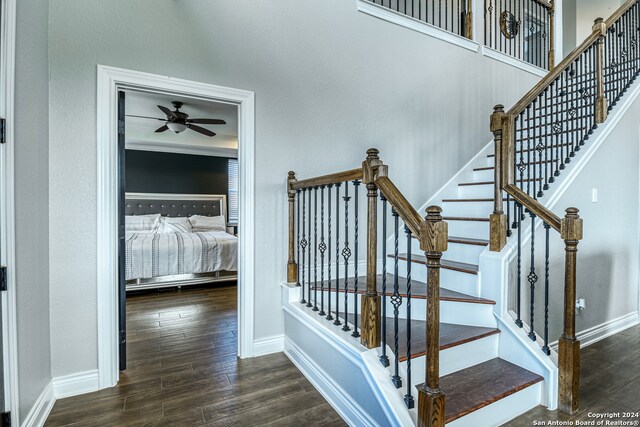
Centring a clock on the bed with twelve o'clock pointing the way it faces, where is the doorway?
The doorway is roughly at 12 o'clock from the bed.

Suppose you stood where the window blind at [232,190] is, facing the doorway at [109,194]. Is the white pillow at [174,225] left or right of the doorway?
right

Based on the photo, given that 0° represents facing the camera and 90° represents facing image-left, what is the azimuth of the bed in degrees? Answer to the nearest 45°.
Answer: approximately 0°

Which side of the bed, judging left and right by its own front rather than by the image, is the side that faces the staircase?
front

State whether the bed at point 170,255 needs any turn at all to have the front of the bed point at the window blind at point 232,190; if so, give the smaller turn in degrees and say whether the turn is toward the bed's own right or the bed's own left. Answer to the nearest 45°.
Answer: approximately 135° to the bed's own left

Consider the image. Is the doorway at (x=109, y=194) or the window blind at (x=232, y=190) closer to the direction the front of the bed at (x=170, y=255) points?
the doorway
